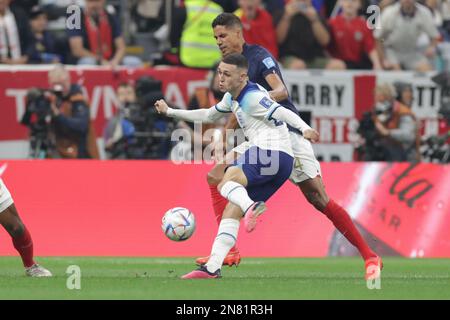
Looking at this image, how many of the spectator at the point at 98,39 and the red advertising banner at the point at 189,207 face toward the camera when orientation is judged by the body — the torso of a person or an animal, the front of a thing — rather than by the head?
2

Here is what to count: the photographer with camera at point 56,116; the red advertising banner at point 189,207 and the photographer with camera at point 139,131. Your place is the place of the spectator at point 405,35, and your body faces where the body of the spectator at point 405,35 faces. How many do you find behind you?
0

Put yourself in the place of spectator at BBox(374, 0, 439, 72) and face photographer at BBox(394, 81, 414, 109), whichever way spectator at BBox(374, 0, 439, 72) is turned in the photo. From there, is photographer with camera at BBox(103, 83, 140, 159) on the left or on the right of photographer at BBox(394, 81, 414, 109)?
right

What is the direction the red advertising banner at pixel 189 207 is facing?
toward the camera

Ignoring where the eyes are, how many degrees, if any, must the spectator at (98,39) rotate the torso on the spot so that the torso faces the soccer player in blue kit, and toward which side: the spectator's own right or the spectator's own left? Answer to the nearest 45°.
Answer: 0° — they already face them

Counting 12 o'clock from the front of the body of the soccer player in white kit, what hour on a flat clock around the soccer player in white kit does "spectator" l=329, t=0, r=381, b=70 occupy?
The spectator is roughly at 5 o'clock from the soccer player in white kit.

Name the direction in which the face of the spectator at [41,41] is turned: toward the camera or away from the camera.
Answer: toward the camera

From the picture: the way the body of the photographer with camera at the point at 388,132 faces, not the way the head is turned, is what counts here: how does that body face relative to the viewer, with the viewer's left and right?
facing the viewer and to the left of the viewer

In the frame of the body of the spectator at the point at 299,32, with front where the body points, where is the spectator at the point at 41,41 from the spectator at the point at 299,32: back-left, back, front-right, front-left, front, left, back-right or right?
right

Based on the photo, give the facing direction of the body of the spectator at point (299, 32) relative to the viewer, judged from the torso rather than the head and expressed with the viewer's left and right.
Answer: facing the viewer

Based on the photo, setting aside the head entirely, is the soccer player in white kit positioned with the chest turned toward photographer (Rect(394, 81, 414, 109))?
no

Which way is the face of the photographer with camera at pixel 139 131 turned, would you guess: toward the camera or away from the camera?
toward the camera

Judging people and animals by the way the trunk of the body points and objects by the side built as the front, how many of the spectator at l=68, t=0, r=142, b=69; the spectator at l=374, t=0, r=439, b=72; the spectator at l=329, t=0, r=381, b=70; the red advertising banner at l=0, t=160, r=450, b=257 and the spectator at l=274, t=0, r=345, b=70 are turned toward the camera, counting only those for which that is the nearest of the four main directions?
5

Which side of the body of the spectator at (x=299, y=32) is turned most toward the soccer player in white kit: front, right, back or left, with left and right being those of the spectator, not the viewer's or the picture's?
front

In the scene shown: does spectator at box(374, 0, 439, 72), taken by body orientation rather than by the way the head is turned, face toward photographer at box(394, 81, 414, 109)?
yes

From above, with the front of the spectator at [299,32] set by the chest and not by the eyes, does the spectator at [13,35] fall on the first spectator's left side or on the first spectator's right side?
on the first spectator's right side
